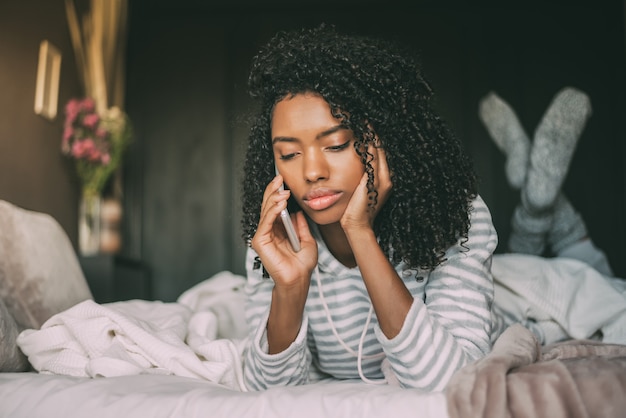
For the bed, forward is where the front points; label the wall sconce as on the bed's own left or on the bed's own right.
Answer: on the bed's own left

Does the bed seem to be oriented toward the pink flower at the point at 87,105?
no

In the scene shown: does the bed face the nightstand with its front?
no

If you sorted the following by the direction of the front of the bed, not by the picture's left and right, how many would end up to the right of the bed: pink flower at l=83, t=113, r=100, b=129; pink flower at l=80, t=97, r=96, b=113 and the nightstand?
0

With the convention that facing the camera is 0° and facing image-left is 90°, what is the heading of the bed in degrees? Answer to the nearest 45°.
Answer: approximately 270°

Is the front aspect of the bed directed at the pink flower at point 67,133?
no

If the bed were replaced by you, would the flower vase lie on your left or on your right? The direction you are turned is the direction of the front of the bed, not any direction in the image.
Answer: on your left
